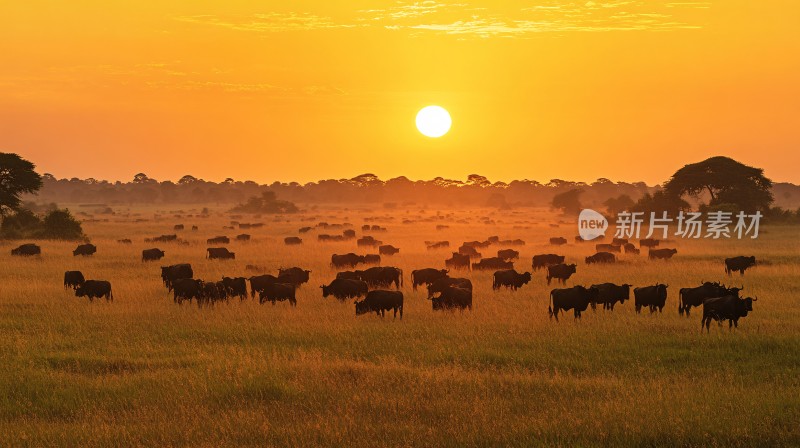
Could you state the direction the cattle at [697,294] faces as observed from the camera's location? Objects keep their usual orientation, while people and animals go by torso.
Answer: facing to the right of the viewer

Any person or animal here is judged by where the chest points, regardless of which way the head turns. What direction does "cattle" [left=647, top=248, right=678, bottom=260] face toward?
to the viewer's right

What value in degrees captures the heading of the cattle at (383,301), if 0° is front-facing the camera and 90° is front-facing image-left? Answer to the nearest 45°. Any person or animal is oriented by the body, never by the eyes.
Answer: approximately 90°

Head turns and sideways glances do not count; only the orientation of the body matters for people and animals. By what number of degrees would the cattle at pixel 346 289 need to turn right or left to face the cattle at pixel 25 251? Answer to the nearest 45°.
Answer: approximately 45° to its right

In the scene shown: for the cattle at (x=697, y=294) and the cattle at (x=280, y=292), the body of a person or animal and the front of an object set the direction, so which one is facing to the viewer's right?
the cattle at (x=697, y=294)

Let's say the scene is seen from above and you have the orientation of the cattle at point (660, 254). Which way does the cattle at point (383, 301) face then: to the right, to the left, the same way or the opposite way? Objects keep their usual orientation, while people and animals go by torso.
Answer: the opposite way

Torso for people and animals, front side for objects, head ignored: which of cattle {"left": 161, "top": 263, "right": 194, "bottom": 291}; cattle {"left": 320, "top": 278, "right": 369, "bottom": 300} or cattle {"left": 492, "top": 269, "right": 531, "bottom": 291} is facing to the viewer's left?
cattle {"left": 320, "top": 278, "right": 369, "bottom": 300}

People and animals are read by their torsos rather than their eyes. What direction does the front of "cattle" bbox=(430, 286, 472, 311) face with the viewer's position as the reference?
facing to the left of the viewer

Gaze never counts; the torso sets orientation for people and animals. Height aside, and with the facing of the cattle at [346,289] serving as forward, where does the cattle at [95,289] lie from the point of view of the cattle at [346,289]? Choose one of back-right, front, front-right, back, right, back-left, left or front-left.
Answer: front

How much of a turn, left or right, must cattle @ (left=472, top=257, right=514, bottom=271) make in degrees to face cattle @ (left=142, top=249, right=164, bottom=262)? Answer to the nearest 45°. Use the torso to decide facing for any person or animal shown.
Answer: approximately 180°

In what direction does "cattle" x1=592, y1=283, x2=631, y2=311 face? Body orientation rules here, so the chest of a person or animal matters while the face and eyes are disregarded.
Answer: to the viewer's right

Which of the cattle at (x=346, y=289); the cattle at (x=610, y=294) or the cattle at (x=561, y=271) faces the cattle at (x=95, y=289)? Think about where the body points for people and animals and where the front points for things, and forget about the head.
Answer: the cattle at (x=346, y=289)

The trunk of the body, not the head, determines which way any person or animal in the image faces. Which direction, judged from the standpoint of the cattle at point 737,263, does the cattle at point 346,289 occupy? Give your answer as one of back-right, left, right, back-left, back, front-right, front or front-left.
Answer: back-right
